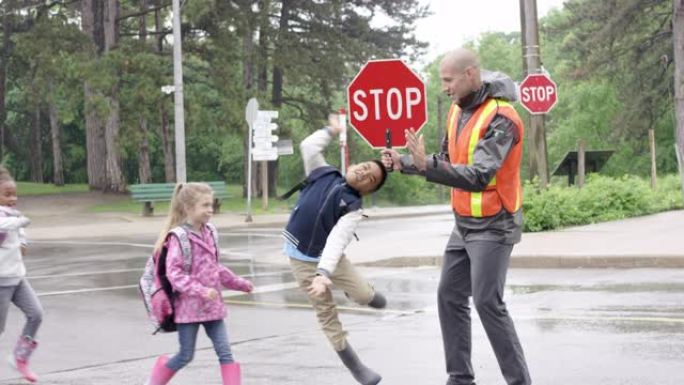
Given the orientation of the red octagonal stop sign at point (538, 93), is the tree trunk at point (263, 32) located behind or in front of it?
behind

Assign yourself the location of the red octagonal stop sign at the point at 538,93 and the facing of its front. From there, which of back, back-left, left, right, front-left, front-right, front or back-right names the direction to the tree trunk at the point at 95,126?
back-right

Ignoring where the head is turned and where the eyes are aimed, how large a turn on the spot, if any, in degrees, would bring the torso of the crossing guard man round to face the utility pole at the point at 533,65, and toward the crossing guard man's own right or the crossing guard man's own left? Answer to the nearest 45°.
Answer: approximately 135° to the crossing guard man's own right

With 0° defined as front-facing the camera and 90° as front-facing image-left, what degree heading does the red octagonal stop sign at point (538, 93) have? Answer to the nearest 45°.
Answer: approximately 0°

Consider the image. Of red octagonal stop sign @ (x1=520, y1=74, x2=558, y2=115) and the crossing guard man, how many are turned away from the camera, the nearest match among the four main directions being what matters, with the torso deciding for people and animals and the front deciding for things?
0

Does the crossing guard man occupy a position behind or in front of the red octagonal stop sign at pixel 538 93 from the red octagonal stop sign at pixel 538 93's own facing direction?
in front

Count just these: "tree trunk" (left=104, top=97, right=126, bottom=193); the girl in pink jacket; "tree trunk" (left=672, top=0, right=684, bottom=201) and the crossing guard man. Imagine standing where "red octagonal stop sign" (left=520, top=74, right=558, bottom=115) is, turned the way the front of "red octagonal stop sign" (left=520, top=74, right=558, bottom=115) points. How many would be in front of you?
2

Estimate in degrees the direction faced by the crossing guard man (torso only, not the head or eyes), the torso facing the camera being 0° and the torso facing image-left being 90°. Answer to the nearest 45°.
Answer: approximately 45°

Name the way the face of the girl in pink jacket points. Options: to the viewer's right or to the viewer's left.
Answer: to the viewer's right

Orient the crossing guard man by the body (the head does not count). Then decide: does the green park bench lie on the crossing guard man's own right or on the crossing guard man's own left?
on the crossing guard man's own right

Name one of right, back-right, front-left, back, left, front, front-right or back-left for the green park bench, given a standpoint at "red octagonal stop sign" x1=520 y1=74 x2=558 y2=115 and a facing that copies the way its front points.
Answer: back-right

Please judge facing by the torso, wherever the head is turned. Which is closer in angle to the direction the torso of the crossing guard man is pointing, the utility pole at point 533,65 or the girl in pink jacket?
the girl in pink jacket
